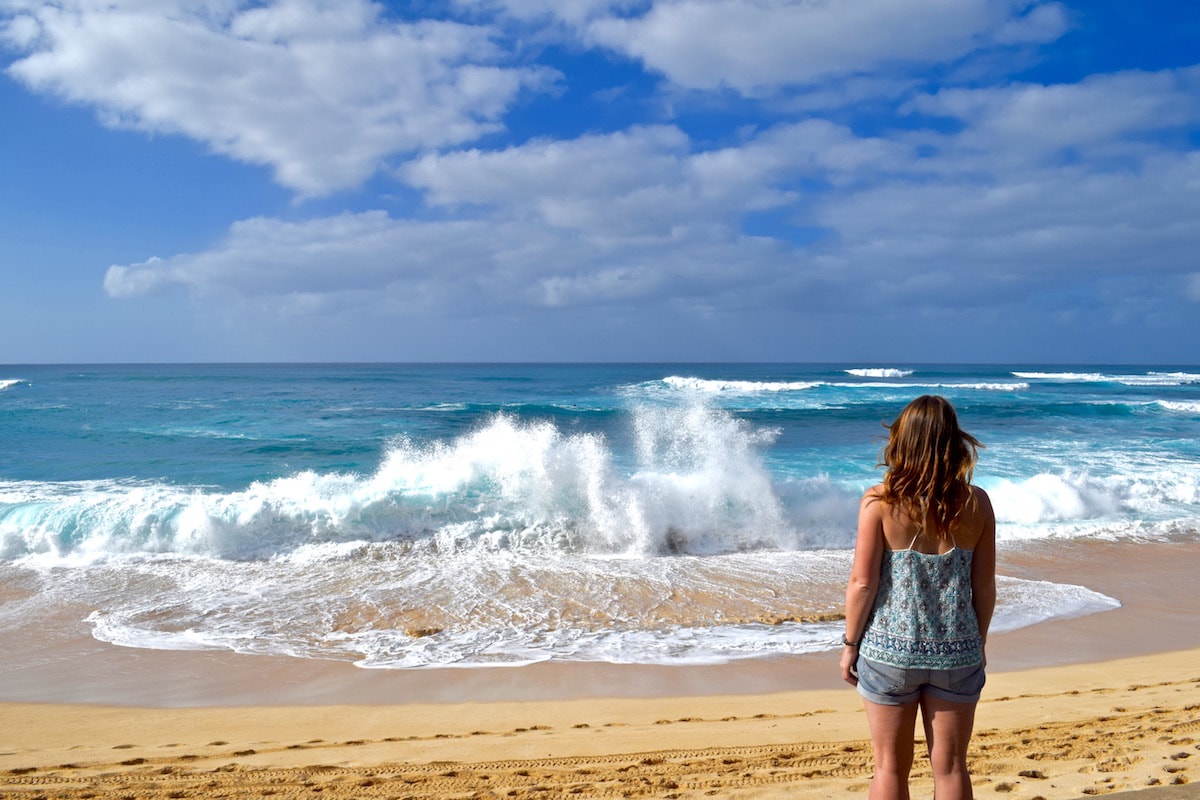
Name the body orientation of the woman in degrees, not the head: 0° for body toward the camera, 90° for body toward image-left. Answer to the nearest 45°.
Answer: approximately 180°

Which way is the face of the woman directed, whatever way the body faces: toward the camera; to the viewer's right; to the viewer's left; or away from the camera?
away from the camera
